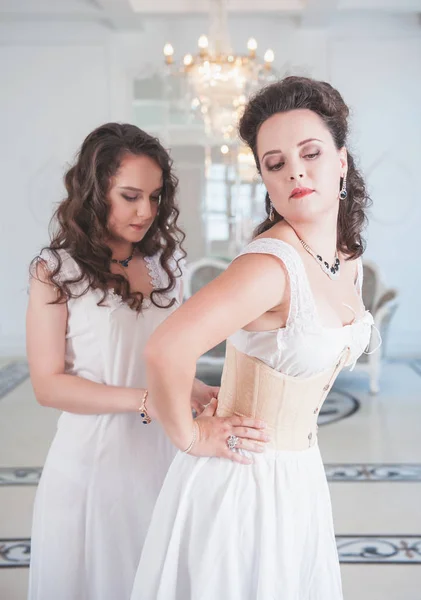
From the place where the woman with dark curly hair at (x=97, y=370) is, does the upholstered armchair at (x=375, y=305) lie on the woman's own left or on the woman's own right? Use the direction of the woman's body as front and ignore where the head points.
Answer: on the woman's own left

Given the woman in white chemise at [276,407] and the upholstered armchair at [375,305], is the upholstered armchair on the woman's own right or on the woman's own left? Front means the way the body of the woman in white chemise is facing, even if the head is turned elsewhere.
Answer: on the woman's own left

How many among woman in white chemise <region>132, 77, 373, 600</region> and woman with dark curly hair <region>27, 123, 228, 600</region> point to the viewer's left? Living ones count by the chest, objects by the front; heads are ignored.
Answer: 0

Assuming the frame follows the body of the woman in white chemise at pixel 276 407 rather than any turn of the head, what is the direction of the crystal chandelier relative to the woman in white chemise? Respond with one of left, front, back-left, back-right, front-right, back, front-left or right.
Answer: back-left

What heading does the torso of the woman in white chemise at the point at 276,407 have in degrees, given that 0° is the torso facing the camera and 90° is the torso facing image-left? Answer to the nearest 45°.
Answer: approximately 315°

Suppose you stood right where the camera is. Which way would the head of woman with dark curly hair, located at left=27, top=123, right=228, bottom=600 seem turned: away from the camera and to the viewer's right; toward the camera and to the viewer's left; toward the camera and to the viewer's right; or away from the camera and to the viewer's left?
toward the camera and to the viewer's right
